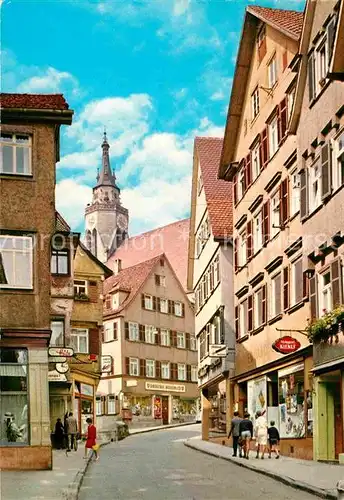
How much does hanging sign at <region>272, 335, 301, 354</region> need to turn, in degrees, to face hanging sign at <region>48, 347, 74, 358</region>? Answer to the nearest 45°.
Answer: approximately 45° to its right

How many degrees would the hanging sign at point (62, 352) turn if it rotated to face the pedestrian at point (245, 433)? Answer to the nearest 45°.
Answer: approximately 135° to its left

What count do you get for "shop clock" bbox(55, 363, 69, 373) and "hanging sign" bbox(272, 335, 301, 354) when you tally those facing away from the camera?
0

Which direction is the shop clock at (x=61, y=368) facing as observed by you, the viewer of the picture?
facing the viewer

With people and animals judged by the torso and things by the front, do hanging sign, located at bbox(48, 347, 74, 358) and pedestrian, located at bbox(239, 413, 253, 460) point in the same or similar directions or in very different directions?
very different directions

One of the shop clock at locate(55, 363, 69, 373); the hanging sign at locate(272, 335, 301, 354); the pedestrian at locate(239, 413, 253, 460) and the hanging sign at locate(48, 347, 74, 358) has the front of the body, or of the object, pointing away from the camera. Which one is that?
the pedestrian

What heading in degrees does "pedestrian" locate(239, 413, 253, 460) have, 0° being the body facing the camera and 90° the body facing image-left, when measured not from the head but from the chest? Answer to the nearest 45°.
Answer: approximately 180°

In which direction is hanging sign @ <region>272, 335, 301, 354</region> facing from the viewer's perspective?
toward the camera

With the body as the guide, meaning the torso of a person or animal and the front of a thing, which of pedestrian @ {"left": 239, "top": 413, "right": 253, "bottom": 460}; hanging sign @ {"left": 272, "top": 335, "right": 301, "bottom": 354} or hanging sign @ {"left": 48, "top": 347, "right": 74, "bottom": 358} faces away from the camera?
the pedestrian
